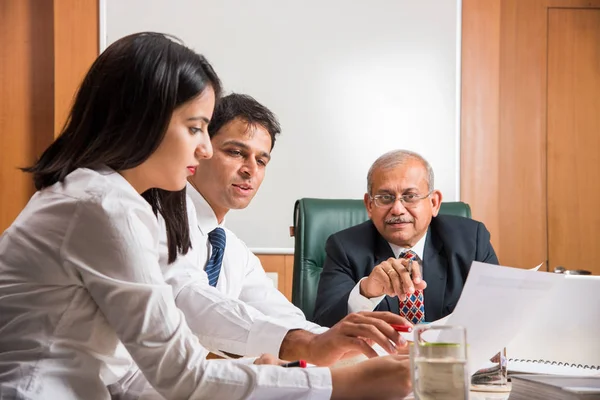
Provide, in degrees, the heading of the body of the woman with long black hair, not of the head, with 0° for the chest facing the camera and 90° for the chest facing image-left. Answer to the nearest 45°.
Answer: approximately 270°

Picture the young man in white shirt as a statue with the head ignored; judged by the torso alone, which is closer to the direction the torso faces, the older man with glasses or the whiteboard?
the older man with glasses

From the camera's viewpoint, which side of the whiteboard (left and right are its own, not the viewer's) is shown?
front

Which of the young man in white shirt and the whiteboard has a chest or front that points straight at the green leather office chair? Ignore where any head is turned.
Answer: the whiteboard

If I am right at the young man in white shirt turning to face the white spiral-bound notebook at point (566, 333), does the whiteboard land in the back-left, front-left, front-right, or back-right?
back-left

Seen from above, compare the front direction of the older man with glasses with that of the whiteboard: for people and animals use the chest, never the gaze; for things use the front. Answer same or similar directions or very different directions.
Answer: same or similar directions

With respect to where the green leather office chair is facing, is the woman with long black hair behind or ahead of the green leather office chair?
ahead

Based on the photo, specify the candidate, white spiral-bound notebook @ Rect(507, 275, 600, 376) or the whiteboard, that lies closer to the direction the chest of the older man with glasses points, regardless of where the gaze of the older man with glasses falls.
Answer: the white spiral-bound notebook

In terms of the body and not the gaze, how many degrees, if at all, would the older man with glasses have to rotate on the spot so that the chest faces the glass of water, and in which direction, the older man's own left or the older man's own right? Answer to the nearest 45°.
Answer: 0° — they already face it

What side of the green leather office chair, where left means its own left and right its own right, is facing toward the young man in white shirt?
front

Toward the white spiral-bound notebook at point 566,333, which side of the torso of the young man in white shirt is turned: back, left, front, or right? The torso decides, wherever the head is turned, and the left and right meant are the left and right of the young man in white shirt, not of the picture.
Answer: front

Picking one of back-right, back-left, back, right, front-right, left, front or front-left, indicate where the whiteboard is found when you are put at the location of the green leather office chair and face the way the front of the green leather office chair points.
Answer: back

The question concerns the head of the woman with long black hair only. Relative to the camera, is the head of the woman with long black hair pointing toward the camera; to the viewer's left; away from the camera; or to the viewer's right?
to the viewer's right

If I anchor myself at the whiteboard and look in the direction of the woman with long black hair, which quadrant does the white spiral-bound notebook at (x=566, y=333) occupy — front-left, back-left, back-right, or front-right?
front-left

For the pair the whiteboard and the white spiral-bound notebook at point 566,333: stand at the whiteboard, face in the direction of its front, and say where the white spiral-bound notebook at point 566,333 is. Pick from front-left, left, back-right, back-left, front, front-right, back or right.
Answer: front

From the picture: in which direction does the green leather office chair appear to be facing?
toward the camera

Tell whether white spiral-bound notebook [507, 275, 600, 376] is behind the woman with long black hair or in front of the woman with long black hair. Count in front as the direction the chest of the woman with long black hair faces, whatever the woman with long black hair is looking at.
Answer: in front
